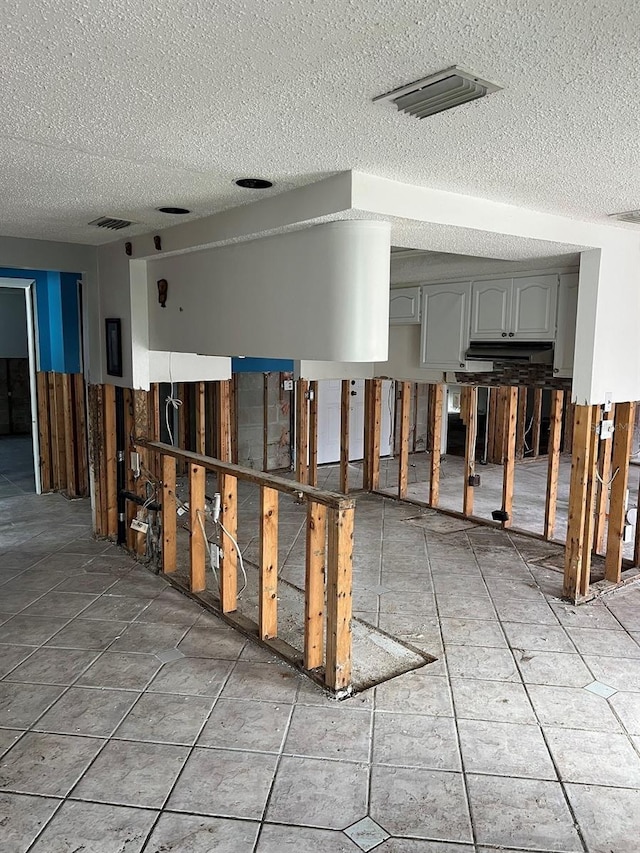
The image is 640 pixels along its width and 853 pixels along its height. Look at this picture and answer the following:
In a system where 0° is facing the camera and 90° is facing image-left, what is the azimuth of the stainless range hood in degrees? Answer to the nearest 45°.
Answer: approximately 45°

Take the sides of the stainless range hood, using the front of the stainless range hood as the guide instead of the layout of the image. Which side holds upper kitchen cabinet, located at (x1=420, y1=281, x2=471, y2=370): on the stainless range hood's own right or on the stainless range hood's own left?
on the stainless range hood's own right

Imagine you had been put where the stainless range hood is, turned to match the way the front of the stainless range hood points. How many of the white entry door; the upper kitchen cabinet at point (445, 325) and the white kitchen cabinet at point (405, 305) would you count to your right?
3

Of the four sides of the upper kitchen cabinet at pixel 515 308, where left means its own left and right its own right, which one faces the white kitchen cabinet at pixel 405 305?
right

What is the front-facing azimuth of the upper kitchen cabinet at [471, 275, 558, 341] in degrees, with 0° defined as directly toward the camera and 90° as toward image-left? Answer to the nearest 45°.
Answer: approximately 45°

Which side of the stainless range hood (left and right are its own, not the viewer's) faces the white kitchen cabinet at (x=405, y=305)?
right

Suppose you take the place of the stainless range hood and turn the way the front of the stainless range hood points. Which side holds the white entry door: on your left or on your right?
on your right
